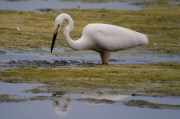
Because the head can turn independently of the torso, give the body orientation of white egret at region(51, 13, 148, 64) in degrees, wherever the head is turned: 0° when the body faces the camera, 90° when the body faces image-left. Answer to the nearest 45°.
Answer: approximately 90°
